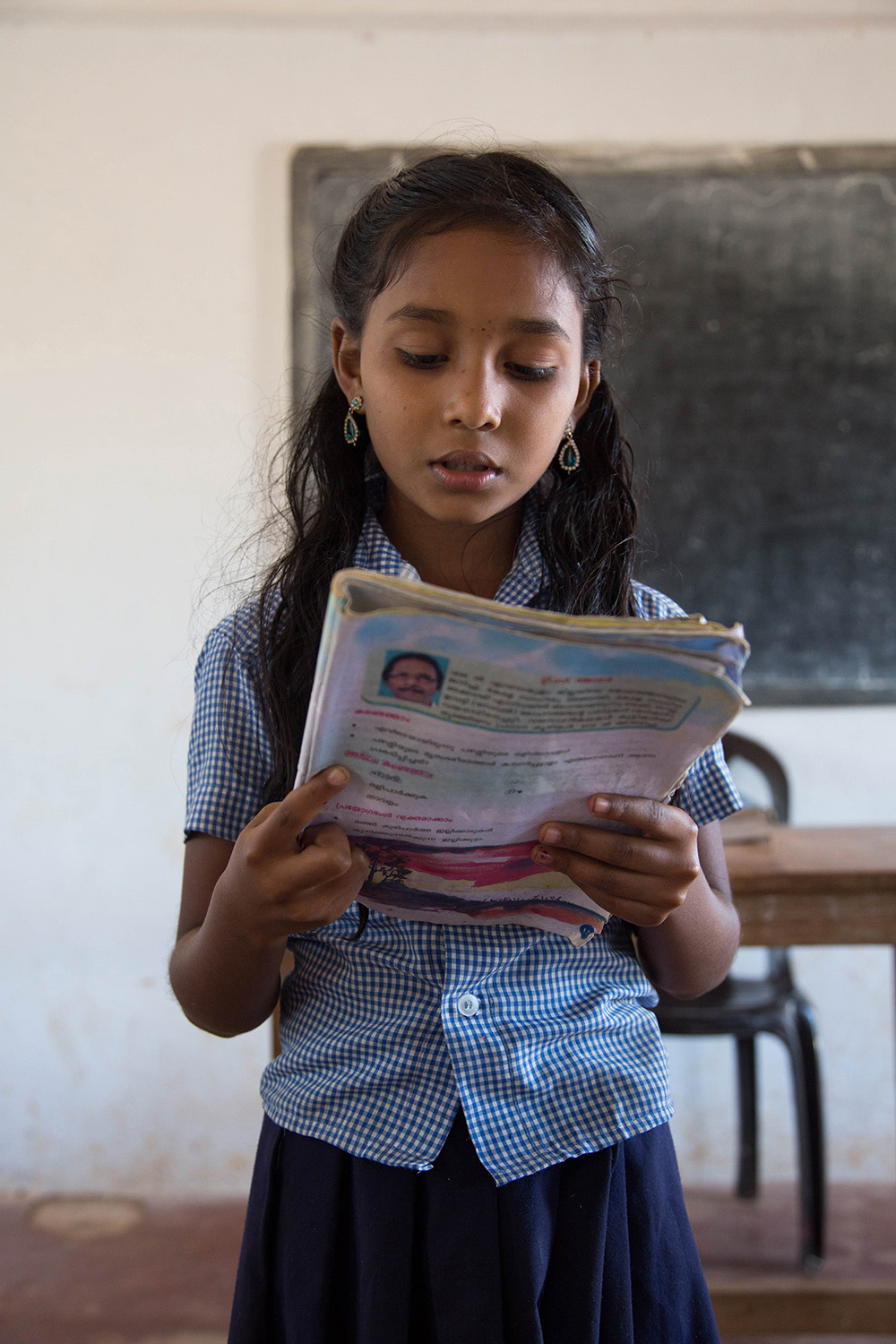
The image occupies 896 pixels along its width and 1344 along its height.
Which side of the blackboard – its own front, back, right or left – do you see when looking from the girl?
front

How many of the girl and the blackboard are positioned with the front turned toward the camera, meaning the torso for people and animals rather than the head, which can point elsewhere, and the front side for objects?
2

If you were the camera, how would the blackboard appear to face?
facing the viewer

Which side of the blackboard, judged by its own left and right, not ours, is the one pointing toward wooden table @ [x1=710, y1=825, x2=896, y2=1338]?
front

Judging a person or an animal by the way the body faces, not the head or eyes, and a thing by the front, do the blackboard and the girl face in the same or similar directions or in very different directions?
same or similar directions

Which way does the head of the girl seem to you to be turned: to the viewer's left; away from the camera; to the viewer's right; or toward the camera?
toward the camera

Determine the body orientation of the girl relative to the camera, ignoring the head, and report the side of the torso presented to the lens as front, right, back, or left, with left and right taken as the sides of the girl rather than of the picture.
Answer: front

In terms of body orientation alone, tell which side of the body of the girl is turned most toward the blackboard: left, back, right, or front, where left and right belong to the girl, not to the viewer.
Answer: back
